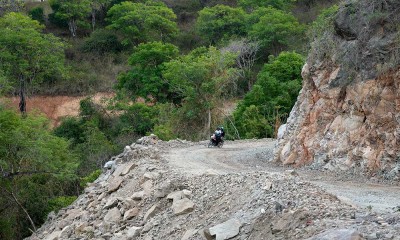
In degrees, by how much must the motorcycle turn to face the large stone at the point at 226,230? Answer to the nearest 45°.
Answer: approximately 45° to its left

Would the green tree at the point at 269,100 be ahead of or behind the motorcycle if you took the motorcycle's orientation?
behind

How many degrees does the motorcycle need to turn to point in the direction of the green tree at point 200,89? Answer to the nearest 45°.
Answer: approximately 135° to its right

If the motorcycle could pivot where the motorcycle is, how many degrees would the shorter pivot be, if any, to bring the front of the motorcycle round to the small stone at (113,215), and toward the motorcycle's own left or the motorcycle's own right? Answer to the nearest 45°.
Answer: approximately 45° to the motorcycle's own left

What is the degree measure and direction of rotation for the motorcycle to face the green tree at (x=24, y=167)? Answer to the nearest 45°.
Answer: approximately 45° to its right

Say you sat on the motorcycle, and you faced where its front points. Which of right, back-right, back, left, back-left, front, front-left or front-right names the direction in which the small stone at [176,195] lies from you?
front-left

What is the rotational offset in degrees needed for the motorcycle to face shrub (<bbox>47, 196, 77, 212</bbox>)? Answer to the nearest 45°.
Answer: approximately 45° to its right

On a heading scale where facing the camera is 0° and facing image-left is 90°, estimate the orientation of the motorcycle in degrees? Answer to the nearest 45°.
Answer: approximately 45°

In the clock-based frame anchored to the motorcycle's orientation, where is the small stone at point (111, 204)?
The small stone is roughly at 11 o'clock from the motorcycle.

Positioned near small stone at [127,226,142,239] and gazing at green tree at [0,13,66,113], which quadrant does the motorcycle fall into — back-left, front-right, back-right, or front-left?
front-right

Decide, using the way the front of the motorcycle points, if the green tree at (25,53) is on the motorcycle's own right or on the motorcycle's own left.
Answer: on the motorcycle's own right

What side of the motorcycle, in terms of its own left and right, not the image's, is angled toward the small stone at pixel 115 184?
front

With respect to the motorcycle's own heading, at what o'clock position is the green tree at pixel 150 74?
The green tree is roughly at 4 o'clock from the motorcycle.
